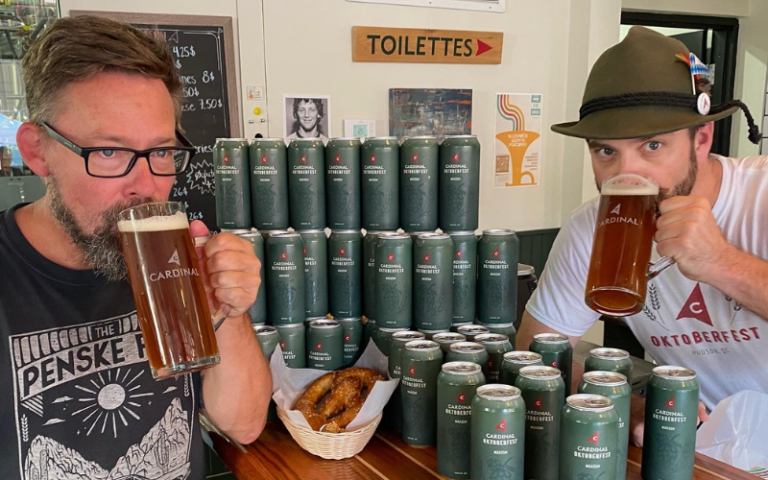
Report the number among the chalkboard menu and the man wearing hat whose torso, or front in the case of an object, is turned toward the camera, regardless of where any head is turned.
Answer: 2

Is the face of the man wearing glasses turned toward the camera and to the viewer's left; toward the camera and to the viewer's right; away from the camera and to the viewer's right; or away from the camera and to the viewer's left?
toward the camera and to the viewer's right

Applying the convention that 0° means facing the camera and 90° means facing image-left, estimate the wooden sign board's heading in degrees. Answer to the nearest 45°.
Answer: approximately 0°

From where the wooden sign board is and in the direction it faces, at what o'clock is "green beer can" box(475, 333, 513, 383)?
The green beer can is roughly at 12 o'clock from the wooden sign board.

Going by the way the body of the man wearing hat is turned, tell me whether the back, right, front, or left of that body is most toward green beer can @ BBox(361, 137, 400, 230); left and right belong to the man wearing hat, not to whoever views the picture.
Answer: right

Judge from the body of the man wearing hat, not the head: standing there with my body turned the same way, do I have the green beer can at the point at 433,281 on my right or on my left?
on my right

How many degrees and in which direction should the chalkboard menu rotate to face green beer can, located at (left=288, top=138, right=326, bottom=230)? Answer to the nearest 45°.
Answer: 0° — it already faces it
